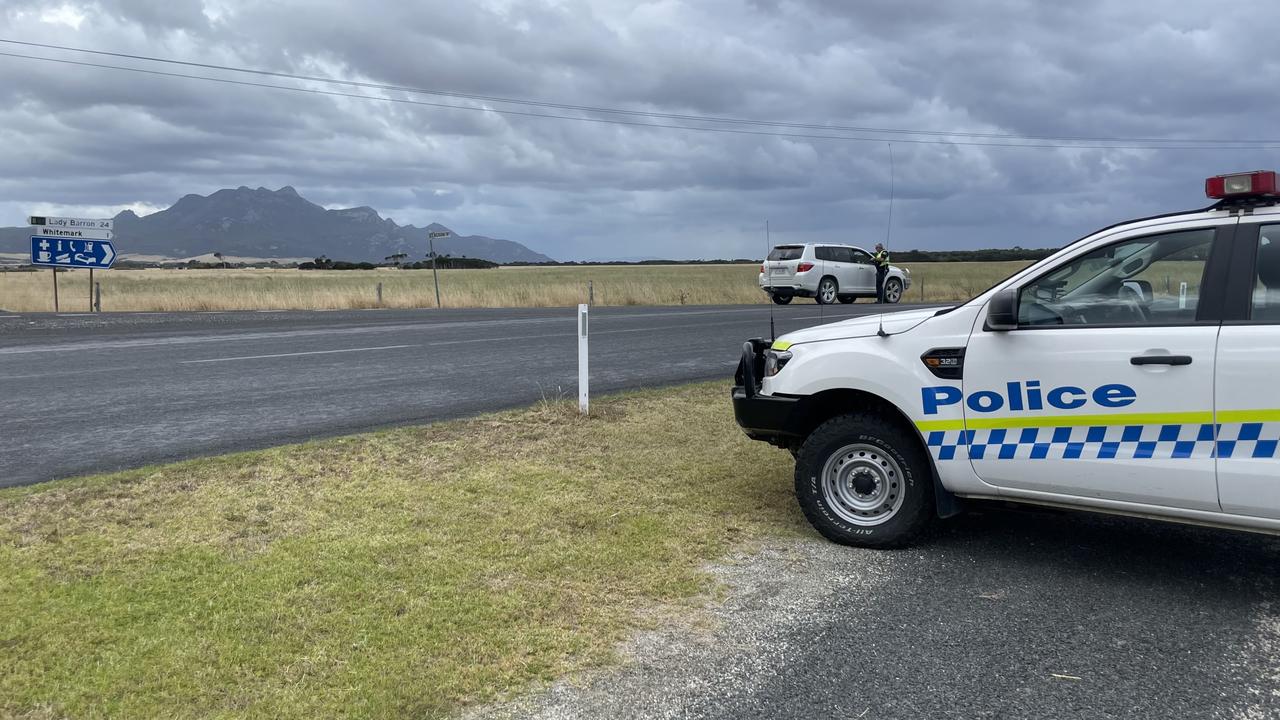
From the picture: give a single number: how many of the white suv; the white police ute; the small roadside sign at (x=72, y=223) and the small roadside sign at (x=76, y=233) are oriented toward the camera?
2

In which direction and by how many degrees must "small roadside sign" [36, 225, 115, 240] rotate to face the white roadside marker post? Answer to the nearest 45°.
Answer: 0° — it already faces it

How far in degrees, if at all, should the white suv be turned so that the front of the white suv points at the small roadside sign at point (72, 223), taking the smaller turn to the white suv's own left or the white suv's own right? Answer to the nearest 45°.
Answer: approximately 135° to the white suv's own left

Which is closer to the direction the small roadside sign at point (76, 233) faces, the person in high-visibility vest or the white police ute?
the white police ute

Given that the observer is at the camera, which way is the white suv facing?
facing away from the viewer and to the right of the viewer

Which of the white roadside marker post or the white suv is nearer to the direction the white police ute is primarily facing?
the white roadside marker post

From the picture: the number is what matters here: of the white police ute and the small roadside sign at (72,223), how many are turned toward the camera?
1

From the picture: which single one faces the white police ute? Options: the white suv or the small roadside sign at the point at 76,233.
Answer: the small roadside sign

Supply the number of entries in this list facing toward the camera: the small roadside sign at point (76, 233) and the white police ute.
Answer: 1

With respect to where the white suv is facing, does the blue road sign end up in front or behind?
behind

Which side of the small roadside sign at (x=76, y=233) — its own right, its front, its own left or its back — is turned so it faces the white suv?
left

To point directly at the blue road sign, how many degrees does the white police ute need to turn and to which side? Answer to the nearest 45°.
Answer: approximately 45° to its right
